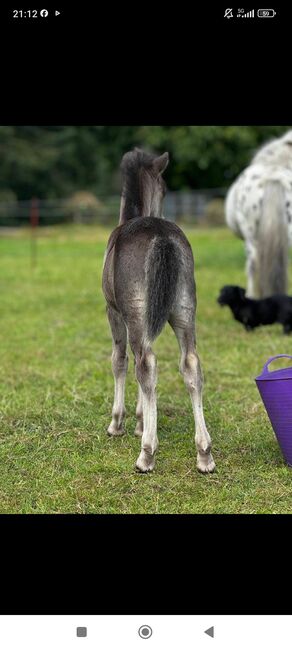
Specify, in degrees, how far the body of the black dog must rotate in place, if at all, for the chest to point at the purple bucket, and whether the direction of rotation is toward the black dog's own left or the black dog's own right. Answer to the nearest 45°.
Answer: approximately 90° to the black dog's own left

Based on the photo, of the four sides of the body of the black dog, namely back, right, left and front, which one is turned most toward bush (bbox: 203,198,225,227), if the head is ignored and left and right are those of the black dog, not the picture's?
right

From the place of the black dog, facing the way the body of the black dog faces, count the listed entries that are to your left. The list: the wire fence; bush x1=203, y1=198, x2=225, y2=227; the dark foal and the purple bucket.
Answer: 2

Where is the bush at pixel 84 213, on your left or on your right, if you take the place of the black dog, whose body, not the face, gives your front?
on your right

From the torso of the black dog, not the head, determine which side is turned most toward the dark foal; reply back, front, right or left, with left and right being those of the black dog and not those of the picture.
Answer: left

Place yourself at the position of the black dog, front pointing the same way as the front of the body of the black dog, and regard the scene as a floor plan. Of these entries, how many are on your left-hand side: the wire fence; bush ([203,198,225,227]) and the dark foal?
1

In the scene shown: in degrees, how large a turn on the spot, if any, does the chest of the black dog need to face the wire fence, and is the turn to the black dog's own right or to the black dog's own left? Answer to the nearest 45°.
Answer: approximately 90° to the black dog's own right

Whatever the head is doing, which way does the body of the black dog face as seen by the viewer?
to the viewer's left
